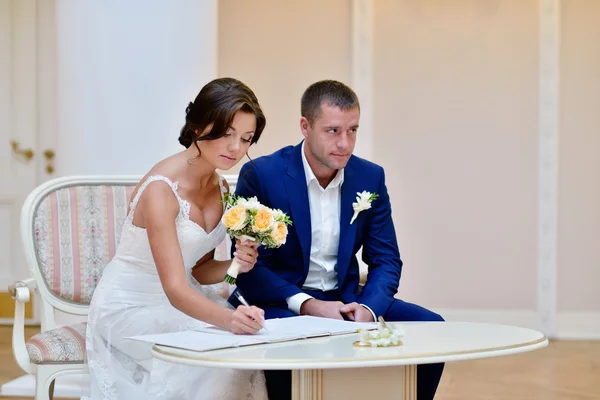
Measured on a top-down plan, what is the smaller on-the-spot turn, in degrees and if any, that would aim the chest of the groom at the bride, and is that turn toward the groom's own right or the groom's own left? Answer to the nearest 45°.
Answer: approximately 45° to the groom's own right

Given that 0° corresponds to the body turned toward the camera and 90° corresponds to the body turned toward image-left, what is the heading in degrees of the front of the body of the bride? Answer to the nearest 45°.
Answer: approximately 315°

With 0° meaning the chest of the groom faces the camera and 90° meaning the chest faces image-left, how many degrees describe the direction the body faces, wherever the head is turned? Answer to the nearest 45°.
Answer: approximately 0°

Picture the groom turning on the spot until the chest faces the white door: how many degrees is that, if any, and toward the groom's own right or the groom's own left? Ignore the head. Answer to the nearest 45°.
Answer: approximately 135° to the groom's own right
